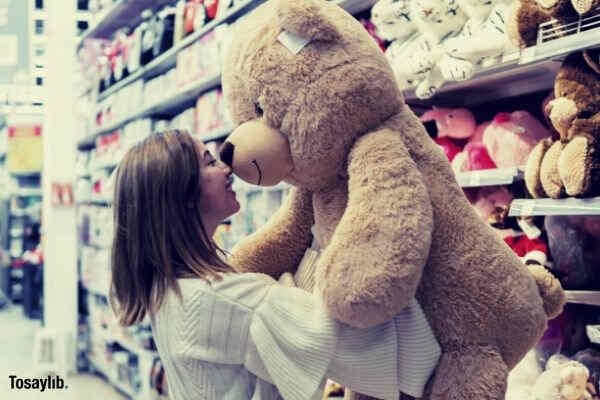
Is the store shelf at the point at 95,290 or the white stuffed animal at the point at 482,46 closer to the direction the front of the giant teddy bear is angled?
the store shelf

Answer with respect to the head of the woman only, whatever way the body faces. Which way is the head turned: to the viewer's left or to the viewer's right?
to the viewer's right

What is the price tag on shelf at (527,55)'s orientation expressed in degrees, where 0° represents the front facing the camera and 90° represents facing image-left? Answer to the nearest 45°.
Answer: approximately 45°

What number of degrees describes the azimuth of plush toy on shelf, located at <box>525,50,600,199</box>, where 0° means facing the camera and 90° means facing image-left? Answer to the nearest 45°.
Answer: approximately 45°

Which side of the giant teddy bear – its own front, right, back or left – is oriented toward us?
left

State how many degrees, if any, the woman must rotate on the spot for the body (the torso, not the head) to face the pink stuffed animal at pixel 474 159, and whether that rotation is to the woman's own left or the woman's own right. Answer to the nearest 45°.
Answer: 0° — they already face it

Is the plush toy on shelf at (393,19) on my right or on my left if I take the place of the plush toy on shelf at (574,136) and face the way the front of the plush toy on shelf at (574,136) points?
on my right

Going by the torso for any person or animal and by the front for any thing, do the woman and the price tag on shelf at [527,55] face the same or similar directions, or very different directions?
very different directions

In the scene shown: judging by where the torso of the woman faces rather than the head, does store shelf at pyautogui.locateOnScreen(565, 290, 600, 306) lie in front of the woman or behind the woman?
in front

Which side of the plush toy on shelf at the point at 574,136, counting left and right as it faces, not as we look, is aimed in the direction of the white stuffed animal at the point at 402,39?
right

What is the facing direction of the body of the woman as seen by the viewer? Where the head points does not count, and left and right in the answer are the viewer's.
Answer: facing away from the viewer and to the right of the viewer
